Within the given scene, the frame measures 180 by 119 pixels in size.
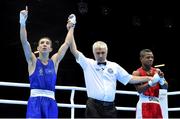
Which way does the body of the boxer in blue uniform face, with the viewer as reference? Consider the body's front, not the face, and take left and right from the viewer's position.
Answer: facing the viewer

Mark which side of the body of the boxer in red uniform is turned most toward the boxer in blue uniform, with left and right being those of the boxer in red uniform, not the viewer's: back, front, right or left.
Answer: right

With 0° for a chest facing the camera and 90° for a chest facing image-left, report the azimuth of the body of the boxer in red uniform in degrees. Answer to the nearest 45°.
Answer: approximately 315°

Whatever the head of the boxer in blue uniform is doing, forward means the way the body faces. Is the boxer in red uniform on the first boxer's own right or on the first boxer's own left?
on the first boxer's own left

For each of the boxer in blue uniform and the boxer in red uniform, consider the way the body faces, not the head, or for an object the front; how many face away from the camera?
0
